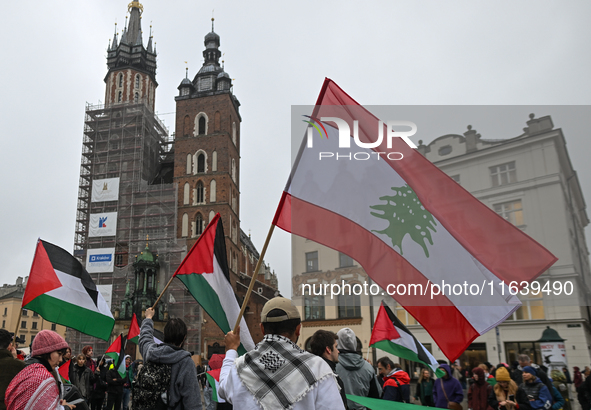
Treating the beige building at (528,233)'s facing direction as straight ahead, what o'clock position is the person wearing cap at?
The person wearing cap is roughly at 11 o'clock from the beige building.

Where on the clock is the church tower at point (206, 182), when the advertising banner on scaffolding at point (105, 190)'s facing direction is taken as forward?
The church tower is roughly at 9 o'clock from the advertising banner on scaffolding.

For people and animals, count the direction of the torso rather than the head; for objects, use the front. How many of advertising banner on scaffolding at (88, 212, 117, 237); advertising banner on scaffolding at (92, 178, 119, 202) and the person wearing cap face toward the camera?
2

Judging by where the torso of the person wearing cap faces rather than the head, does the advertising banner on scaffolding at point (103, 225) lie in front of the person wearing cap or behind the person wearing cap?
in front

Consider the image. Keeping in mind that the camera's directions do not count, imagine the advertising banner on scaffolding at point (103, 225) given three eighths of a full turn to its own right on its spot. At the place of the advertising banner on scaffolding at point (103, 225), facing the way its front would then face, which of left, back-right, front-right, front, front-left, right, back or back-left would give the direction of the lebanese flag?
back-left

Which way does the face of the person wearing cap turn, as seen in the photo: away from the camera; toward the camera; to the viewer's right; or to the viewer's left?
away from the camera

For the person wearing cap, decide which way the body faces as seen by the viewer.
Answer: away from the camera

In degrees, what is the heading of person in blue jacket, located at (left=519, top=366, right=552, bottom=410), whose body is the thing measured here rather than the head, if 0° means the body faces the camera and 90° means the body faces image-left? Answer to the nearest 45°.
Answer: approximately 45°

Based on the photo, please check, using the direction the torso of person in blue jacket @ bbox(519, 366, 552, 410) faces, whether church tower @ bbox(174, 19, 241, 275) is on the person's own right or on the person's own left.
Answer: on the person's own right

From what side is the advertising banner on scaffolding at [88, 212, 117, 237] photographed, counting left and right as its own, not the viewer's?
front

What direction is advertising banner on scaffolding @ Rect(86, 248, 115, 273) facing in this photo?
toward the camera

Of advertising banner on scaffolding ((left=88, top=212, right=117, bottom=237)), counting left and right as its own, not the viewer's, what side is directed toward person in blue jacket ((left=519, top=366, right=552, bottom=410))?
front

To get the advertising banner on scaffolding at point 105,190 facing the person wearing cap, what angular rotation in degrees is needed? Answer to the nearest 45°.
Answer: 0° — it already faces them

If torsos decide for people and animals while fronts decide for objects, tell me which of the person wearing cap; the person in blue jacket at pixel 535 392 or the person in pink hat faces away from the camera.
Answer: the person wearing cap

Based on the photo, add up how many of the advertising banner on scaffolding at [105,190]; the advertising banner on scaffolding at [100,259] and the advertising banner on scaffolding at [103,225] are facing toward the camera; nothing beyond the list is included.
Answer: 3
